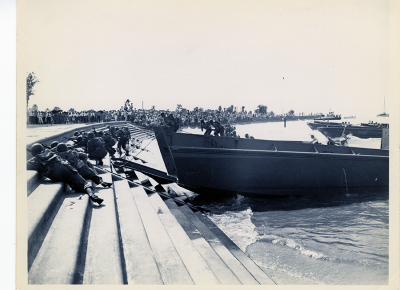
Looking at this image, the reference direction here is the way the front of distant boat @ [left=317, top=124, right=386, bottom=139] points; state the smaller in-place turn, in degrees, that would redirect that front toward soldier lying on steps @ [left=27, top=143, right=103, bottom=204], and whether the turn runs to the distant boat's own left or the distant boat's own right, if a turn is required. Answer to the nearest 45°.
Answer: approximately 90° to the distant boat's own left

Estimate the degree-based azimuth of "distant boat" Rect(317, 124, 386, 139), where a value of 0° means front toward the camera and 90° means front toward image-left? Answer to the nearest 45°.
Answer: approximately 90°
